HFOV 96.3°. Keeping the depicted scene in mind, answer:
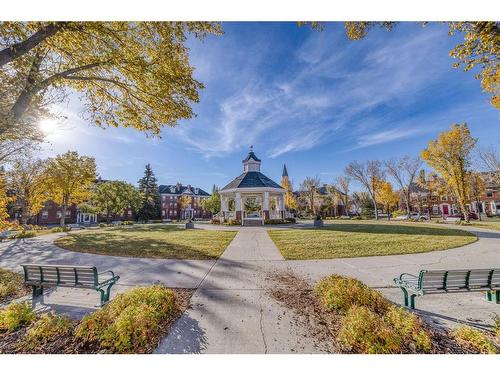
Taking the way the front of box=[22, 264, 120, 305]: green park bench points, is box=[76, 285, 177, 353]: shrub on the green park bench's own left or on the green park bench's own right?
on the green park bench's own right

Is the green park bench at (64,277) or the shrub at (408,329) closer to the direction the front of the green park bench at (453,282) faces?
the green park bench

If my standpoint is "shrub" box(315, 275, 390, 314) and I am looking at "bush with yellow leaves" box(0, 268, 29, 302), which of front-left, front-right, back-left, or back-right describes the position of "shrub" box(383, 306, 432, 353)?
back-left

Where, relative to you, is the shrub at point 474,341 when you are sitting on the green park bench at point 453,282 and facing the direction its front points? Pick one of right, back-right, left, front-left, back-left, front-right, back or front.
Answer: back-left

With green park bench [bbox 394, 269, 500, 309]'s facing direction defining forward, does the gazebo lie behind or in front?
in front
